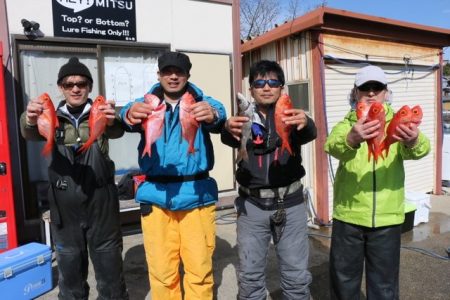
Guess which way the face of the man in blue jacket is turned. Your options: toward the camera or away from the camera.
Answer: toward the camera

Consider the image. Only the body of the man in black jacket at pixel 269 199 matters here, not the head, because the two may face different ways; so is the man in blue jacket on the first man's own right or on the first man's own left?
on the first man's own right

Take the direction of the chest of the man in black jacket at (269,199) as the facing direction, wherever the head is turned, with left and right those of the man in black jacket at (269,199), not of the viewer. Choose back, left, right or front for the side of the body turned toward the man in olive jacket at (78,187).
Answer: right

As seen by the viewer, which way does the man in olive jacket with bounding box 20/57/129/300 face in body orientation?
toward the camera

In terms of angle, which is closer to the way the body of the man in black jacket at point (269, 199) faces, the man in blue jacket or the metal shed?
the man in blue jacket

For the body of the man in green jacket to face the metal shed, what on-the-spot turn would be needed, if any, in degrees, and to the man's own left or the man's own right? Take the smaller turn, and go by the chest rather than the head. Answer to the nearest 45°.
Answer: approximately 180°

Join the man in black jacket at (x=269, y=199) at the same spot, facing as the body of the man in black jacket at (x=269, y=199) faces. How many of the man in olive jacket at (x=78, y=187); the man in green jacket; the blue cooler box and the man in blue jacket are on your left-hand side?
1

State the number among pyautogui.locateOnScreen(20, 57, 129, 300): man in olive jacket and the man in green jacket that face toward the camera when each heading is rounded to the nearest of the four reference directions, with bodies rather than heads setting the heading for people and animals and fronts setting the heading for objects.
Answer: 2

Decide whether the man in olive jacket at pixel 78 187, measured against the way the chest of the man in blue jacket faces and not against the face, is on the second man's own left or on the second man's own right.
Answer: on the second man's own right

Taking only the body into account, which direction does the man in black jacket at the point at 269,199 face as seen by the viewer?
toward the camera

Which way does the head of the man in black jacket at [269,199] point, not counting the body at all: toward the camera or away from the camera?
toward the camera

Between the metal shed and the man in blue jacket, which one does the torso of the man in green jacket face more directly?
the man in blue jacket

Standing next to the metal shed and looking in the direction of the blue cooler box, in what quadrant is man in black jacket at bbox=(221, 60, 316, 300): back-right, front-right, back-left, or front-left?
front-left

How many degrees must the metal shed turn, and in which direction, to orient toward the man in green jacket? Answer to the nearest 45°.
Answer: approximately 45° to its right
